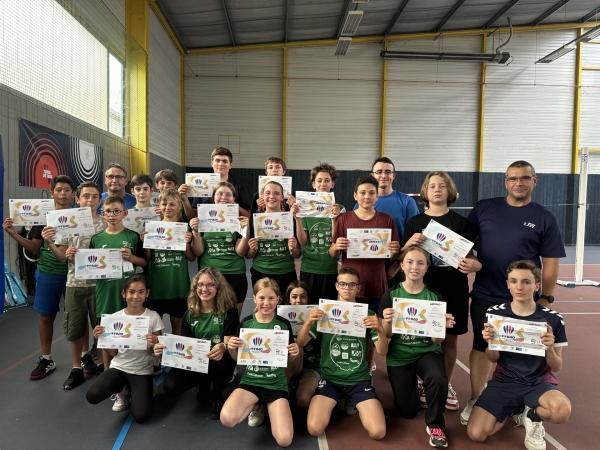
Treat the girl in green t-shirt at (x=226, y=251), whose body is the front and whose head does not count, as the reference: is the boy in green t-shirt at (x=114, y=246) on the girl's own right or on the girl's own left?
on the girl's own right

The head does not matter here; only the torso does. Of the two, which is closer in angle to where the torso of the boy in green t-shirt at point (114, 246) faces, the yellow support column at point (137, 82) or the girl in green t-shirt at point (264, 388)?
the girl in green t-shirt

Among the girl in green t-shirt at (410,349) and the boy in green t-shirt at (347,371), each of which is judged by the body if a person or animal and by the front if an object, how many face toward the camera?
2

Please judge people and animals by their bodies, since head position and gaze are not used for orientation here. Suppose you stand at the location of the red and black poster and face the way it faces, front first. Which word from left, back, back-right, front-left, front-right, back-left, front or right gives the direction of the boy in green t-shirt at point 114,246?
front-right

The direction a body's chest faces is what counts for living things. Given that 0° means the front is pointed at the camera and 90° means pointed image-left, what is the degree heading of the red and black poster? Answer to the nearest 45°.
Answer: approximately 315°

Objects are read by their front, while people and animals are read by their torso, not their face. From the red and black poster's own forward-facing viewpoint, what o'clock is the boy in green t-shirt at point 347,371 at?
The boy in green t-shirt is roughly at 1 o'clock from the red and black poster.
